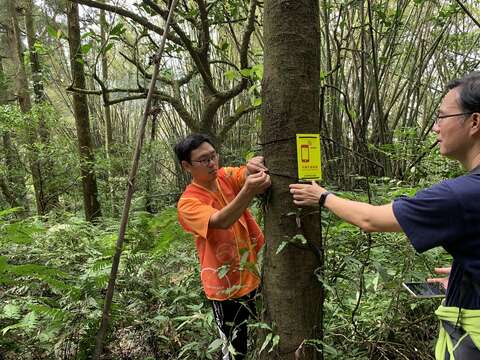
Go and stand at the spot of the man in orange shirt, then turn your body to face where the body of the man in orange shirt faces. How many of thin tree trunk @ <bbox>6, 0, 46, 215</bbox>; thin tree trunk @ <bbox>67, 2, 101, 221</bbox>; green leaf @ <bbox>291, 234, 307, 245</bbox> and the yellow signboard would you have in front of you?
2

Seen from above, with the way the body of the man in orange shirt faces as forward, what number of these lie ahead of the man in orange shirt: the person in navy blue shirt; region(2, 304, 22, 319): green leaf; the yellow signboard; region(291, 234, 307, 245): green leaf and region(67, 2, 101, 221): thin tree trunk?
3

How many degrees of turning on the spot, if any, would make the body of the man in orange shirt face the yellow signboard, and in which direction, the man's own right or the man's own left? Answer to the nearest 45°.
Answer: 0° — they already face it

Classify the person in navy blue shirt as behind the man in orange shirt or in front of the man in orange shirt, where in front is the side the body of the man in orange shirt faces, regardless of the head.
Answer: in front

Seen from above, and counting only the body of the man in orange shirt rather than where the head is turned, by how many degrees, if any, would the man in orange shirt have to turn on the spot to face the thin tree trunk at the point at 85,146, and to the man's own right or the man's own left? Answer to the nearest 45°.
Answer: approximately 180°

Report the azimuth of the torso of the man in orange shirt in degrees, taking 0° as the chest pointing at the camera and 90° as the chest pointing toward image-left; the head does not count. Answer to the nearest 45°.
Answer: approximately 315°

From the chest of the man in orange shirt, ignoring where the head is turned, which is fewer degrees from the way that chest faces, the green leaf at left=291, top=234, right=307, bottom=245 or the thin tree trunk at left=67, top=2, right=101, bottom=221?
the green leaf

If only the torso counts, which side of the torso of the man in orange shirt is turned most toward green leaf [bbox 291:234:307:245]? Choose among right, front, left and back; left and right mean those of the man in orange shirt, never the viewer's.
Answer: front

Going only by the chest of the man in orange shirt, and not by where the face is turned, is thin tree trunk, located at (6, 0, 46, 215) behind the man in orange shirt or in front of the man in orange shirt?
behind

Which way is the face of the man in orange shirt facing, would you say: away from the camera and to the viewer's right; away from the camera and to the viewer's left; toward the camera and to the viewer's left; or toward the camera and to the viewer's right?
toward the camera and to the viewer's right

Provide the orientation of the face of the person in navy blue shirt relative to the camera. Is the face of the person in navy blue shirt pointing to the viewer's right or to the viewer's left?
to the viewer's left
